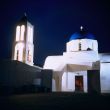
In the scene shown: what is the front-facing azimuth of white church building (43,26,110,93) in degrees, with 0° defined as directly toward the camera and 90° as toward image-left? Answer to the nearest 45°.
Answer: approximately 0°
